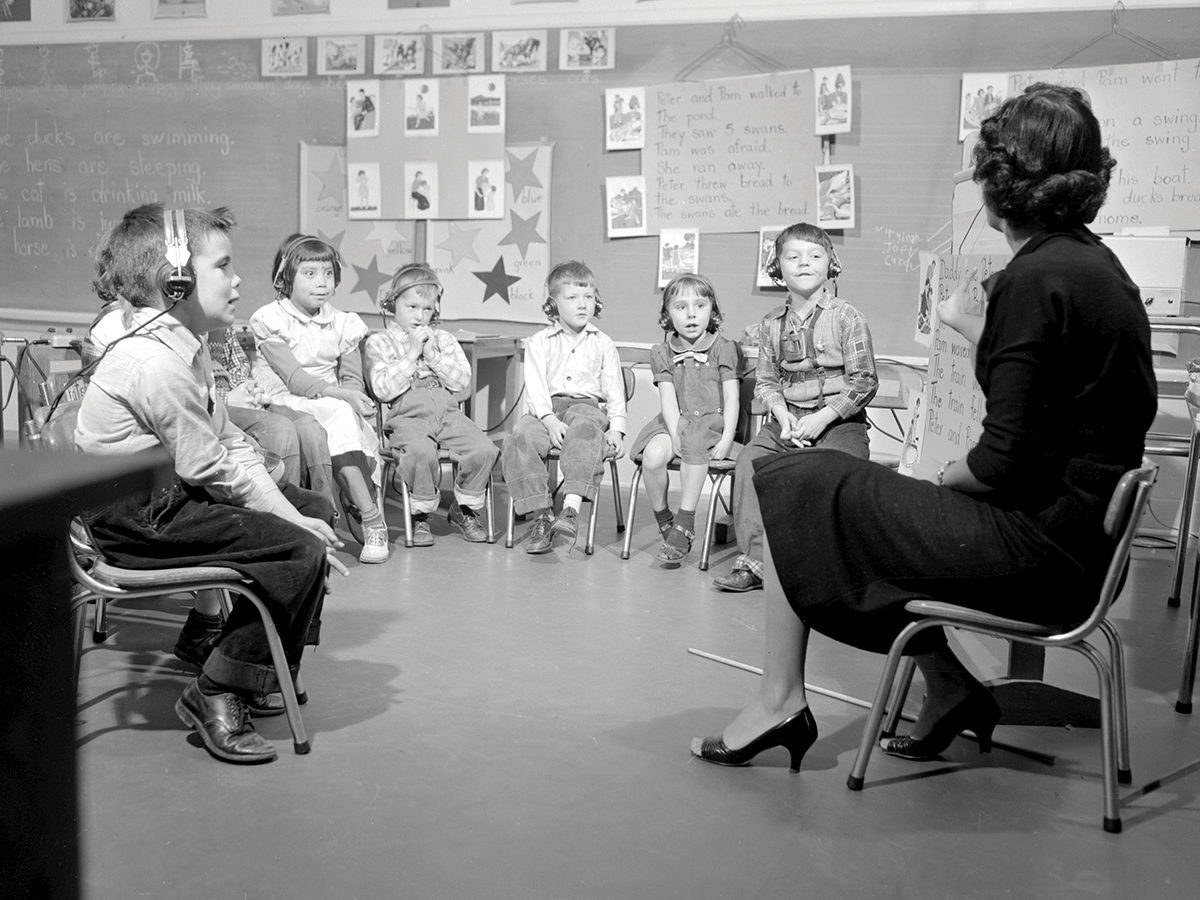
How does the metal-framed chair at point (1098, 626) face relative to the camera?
to the viewer's left

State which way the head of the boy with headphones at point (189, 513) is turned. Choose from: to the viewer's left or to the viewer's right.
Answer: to the viewer's right

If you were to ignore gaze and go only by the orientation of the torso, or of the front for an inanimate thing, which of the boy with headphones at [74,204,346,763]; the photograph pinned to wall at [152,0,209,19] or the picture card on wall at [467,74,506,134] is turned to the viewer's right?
the boy with headphones

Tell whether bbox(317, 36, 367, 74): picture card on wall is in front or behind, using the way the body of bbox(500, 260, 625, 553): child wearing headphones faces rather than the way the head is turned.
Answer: behind

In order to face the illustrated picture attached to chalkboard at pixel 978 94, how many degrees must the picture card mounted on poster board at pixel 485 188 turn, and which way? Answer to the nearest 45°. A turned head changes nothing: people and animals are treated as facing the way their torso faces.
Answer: approximately 45° to its left

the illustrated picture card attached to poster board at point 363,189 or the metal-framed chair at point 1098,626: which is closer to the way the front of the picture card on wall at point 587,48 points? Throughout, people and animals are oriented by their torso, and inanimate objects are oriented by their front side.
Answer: the metal-framed chair

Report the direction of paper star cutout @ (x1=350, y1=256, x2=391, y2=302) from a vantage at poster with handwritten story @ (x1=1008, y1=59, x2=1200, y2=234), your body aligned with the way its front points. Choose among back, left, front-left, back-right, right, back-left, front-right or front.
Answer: right

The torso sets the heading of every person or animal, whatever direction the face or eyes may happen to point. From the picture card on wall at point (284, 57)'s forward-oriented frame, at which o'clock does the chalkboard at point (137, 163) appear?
The chalkboard is roughly at 4 o'clock from the picture card on wall.
